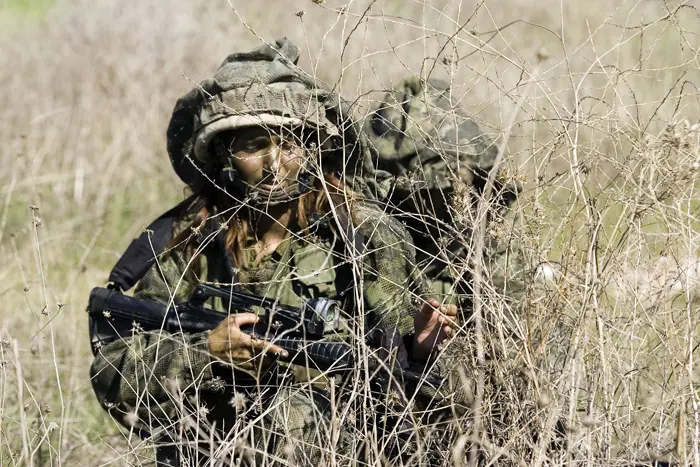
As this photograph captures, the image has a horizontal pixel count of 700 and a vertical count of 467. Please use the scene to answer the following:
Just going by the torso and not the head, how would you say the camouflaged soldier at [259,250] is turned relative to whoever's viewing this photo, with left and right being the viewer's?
facing the viewer
